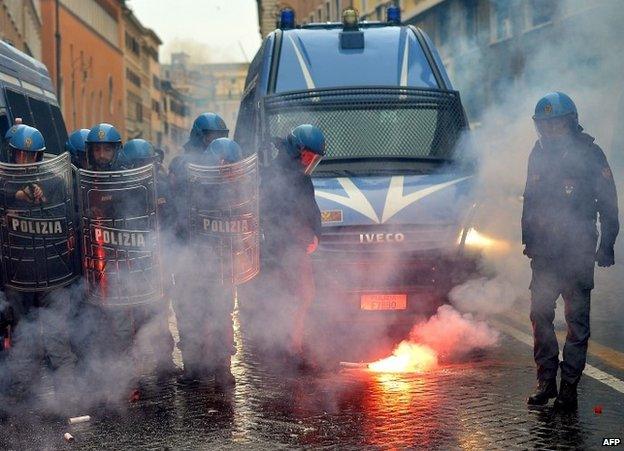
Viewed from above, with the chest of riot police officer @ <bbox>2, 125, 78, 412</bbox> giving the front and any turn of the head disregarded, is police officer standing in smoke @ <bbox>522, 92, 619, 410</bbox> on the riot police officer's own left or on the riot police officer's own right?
on the riot police officer's own left

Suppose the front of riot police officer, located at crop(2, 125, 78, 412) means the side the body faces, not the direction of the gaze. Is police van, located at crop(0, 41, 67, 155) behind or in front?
behind

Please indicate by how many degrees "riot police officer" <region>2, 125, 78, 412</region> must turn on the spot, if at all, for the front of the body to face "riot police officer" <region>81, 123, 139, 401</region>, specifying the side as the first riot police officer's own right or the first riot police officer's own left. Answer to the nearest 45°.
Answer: approximately 90° to the first riot police officer's own left

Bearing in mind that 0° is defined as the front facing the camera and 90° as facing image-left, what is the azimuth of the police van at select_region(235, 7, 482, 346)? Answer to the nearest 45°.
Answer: approximately 0°
